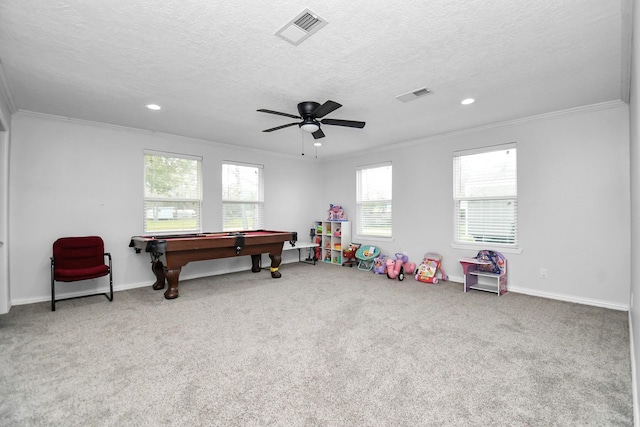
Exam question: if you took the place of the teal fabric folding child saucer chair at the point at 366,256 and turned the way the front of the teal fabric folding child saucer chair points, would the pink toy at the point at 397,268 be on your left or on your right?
on your left

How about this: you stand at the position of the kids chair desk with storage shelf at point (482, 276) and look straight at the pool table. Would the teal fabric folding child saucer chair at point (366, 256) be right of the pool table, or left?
right

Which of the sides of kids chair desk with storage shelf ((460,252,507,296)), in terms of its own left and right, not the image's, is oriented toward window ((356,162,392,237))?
right

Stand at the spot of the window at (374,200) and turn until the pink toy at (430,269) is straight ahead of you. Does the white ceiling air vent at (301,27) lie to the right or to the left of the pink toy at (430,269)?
right

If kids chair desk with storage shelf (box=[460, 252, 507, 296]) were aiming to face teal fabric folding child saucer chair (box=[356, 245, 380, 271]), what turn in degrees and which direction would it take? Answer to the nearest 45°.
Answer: approximately 45° to its right

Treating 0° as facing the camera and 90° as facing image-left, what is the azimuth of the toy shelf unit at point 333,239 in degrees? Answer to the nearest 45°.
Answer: approximately 45°

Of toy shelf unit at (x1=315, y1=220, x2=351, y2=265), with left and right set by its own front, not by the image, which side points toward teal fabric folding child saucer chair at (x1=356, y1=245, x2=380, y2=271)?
left

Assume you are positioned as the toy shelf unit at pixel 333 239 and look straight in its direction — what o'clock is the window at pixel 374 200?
The window is roughly at 8 o'clock from the toy shelf unit.

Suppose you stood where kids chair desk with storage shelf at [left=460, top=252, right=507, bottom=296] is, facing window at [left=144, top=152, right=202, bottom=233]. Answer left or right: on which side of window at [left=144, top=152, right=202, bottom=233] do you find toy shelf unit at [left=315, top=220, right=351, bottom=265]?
right

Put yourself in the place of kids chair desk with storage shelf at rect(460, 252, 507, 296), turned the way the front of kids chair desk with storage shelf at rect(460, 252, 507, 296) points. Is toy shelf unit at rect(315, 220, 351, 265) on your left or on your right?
on your right

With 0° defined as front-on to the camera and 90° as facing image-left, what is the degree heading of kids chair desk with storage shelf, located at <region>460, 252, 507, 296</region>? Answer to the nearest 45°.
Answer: approximately 45°
